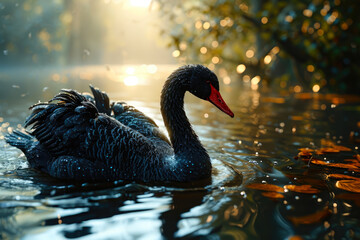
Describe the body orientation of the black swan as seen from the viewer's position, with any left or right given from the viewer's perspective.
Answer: facing to the right of the viewer

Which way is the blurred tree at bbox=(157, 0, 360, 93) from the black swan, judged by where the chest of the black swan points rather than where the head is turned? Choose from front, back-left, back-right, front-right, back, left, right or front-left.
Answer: front-left

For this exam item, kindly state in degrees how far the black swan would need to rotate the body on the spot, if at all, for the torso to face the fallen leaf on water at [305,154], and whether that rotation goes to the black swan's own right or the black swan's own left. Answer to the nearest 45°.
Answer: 0° — it already faces it

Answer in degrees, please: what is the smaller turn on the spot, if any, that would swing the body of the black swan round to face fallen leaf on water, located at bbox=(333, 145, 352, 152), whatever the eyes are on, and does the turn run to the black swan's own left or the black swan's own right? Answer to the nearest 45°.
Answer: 0° — it already faces it

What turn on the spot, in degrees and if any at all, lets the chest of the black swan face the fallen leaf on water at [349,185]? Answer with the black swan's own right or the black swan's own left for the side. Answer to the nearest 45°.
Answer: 0° — it already faces it

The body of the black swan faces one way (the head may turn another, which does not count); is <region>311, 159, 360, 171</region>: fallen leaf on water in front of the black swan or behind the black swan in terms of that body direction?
in front

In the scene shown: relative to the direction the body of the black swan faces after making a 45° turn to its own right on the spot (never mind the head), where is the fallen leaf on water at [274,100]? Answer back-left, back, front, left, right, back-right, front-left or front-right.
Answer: left

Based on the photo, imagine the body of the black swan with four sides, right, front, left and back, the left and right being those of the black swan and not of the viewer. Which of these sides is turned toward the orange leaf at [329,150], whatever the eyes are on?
front

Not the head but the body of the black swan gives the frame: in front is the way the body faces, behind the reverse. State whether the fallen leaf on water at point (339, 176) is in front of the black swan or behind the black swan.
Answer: in front

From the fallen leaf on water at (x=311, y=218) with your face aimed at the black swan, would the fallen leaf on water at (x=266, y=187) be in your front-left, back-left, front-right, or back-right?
front-right

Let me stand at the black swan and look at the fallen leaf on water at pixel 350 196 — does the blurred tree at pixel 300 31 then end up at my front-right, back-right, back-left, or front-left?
front-left

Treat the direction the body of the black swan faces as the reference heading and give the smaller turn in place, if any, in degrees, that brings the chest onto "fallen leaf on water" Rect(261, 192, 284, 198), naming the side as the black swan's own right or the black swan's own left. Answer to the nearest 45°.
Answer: approximately 45° to the black swan's own right

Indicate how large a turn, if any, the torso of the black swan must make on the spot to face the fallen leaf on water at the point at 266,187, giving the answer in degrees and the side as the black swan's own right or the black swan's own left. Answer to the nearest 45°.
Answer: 0° — it already faces it
